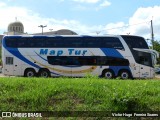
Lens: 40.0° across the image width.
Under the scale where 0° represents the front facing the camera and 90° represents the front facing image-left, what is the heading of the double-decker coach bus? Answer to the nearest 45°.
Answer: approximately 270°
